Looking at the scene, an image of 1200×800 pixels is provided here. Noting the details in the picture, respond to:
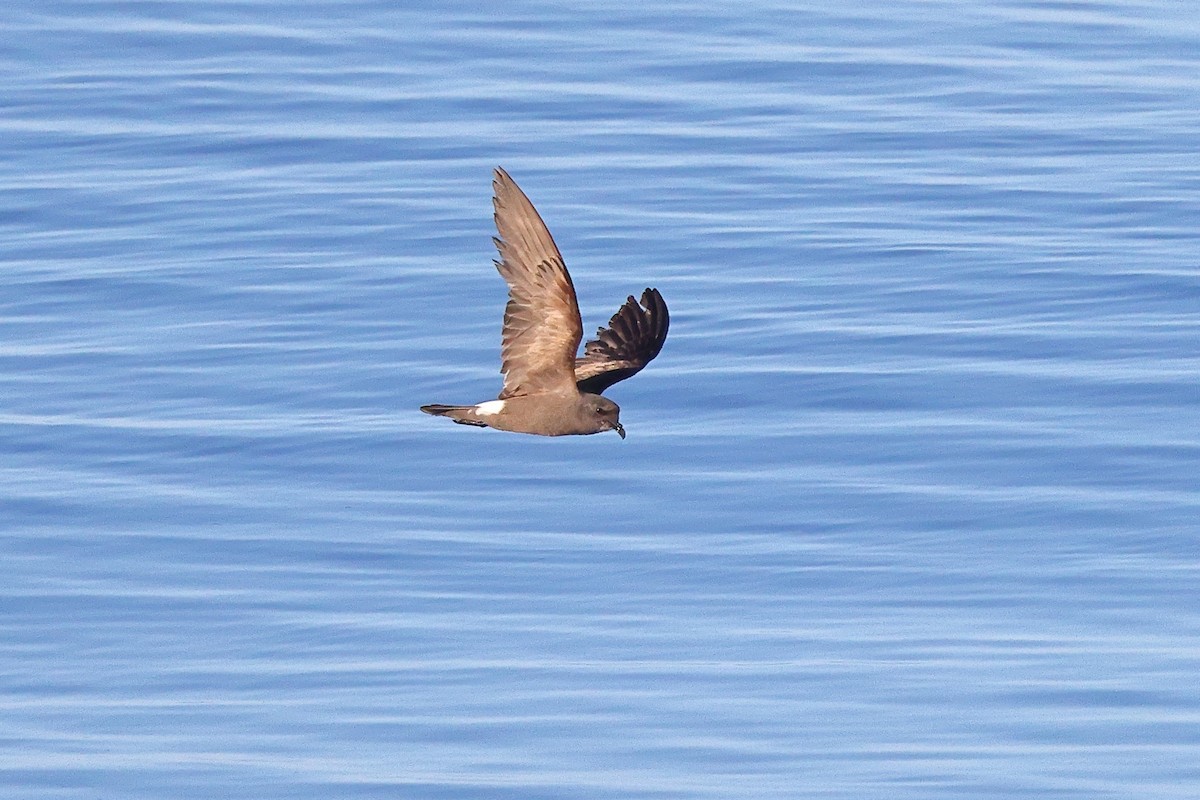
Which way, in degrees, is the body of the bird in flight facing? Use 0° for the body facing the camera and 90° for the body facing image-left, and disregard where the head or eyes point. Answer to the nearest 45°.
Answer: approximately 270°
